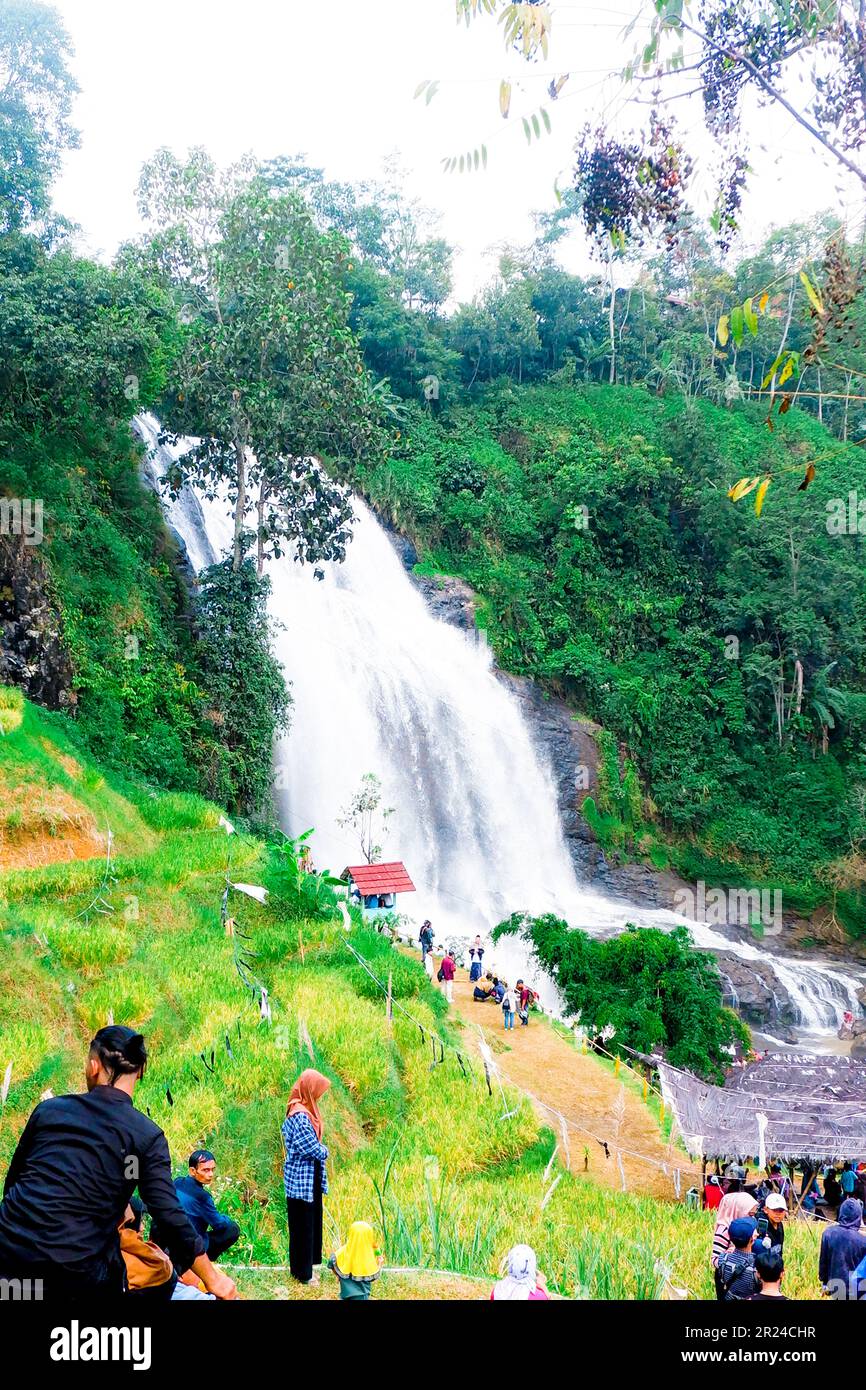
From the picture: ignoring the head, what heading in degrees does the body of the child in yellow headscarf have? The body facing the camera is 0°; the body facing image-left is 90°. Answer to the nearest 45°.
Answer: approximately 180°

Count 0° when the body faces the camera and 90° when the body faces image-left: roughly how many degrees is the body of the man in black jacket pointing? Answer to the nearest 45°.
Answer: approximately 180°

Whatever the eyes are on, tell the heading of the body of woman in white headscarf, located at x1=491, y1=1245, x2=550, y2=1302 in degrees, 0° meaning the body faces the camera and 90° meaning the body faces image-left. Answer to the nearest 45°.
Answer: approximately 180°

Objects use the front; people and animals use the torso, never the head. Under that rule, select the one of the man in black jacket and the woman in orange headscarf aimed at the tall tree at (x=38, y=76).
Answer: the man in black jacket

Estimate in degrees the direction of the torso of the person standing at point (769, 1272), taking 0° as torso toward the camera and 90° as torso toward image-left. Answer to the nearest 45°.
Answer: approximately 180°

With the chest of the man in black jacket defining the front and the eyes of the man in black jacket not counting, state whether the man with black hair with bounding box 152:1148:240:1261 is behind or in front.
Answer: in front

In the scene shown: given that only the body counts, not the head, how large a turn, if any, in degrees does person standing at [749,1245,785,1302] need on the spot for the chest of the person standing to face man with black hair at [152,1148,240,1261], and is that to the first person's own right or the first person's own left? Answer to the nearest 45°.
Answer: approximately 90° to the first person's own left

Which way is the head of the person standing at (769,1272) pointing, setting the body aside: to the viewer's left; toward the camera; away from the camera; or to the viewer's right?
away from the camera

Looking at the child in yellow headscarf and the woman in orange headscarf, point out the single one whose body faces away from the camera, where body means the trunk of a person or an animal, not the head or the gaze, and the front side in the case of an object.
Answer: the child in yellow headscarf

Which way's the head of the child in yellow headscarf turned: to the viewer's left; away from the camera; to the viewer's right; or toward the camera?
away from the camera

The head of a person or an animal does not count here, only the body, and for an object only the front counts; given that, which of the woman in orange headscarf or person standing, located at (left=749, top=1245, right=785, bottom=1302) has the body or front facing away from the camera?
the person standing
